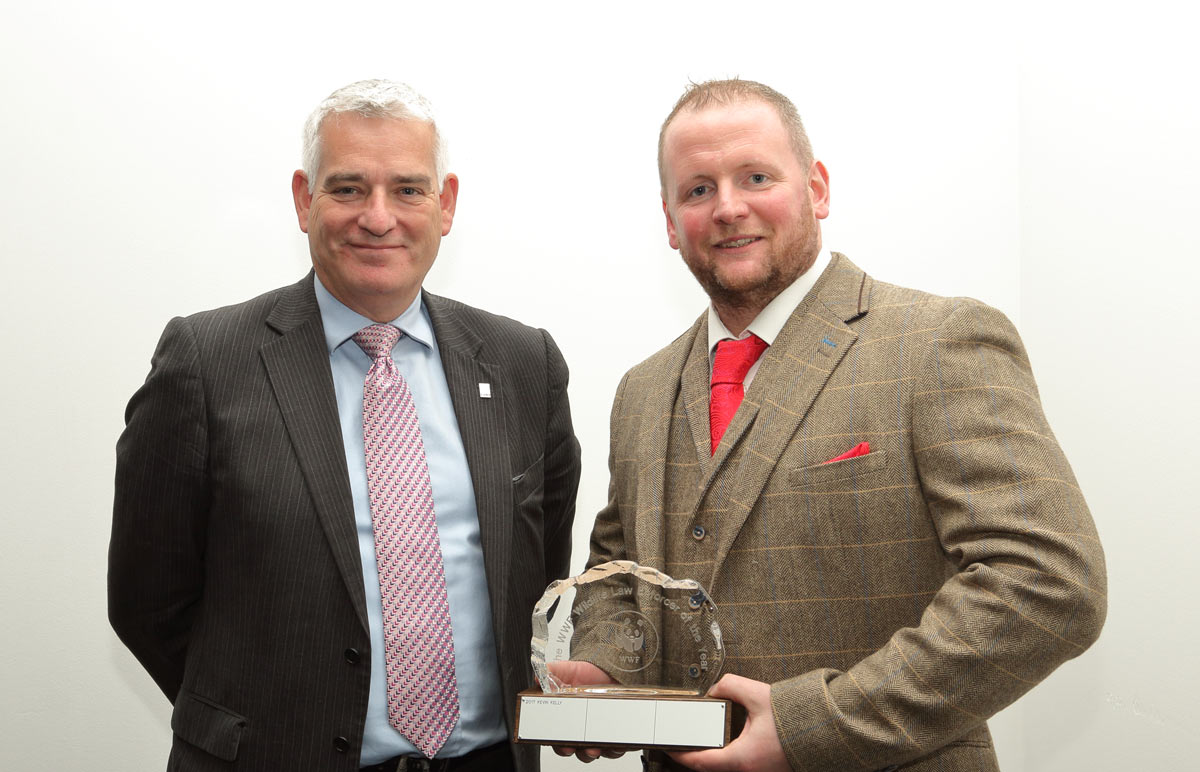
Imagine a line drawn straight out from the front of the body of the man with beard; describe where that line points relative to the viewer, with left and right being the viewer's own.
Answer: facing the viewer and to the left of the viewer

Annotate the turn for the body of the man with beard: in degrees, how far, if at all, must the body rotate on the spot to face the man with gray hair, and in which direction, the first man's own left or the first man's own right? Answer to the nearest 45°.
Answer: approximately 45° to the first man's own right

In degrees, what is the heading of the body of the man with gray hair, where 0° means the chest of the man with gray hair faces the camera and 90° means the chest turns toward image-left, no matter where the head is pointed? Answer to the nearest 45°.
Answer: approximately 0°

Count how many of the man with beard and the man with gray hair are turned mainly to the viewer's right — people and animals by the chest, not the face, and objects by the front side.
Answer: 0

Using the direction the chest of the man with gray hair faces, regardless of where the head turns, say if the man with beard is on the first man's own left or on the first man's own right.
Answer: on the first man's own left
